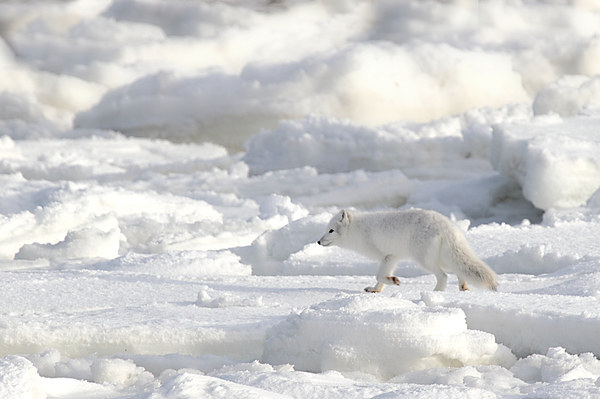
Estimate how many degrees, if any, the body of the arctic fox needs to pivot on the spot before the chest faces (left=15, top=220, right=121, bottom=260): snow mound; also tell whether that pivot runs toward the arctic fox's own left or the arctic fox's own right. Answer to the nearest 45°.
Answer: approximately 45° to the arctic fox's own right

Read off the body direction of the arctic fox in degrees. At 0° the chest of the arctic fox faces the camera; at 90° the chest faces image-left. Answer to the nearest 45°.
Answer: approximately 90°

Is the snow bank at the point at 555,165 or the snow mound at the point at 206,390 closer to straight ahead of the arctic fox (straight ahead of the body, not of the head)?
the snow mound

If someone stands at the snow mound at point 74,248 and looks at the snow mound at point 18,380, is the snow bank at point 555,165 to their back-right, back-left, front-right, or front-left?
back-left

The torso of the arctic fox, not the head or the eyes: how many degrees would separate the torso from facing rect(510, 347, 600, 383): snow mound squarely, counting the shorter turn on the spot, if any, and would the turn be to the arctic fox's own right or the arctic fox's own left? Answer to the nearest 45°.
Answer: approximately 90° to the arctic fox's own left

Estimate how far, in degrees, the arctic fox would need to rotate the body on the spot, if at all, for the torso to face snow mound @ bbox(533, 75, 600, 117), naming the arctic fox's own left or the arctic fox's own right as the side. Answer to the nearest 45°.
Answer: approximately 90° to the arctic fox's own right

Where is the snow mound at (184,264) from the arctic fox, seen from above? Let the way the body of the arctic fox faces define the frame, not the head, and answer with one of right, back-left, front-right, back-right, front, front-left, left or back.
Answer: front-right
